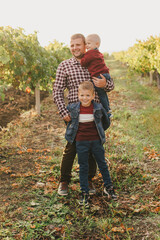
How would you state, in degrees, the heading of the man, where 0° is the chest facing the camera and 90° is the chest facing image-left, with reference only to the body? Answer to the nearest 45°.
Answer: approximately 0°

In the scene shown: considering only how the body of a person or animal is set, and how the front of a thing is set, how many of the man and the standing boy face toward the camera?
2

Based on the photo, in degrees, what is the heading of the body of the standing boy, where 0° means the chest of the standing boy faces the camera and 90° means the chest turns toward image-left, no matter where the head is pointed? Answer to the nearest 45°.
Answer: approximately 0°
